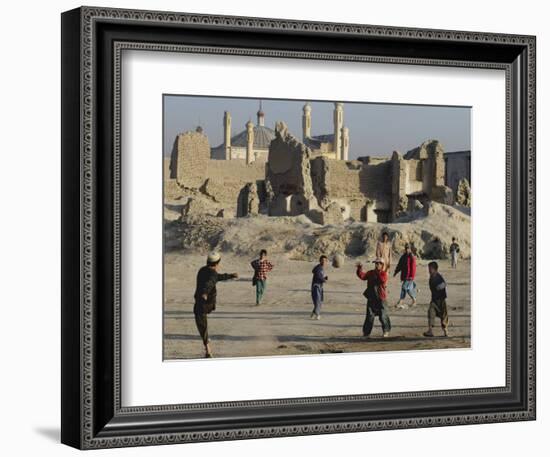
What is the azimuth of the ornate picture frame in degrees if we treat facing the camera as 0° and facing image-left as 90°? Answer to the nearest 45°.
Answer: approximately 315°
